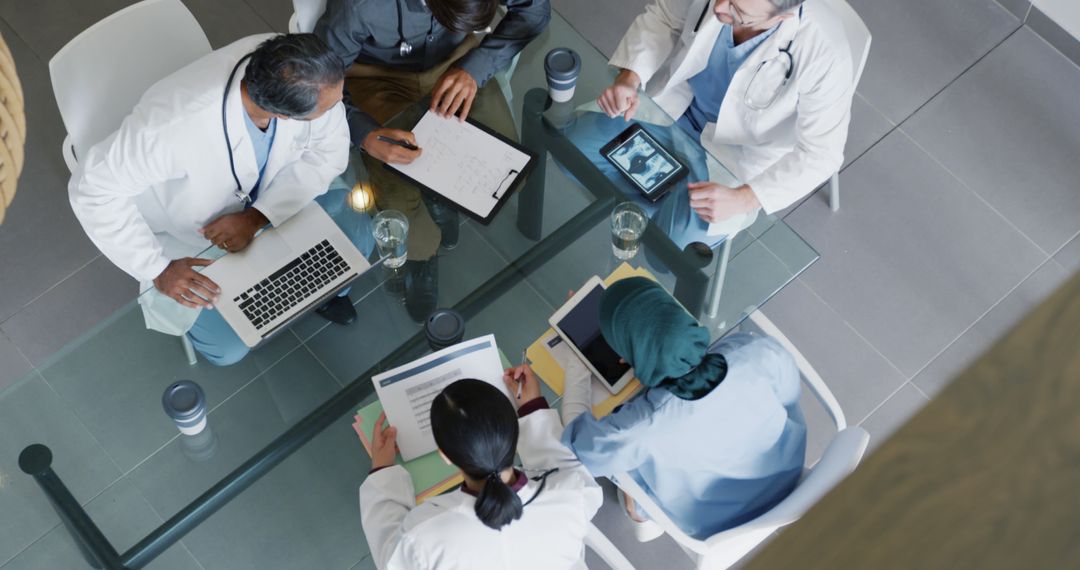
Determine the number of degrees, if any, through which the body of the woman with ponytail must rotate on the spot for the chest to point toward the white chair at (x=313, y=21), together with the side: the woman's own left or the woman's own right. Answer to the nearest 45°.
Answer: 0° — they already face it

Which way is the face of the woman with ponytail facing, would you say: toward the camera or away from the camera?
away from the camera

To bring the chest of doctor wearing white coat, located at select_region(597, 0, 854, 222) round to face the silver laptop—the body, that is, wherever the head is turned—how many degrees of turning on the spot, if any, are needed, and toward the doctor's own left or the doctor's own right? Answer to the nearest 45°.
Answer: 0° — they already face it

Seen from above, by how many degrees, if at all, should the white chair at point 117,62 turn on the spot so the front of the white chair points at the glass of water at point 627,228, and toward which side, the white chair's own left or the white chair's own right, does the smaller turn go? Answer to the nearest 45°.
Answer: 0° — it already faces it

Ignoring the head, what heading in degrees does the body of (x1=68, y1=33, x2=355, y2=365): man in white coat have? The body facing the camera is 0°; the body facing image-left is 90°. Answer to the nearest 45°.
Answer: approximately 315°

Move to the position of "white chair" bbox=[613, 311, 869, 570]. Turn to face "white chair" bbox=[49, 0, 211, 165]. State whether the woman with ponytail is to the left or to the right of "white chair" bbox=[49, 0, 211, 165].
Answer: left

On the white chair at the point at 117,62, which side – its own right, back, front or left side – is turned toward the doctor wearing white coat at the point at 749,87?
front

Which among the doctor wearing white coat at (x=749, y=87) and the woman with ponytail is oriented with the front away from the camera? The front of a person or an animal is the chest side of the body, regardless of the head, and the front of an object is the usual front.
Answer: the woman with ponytail

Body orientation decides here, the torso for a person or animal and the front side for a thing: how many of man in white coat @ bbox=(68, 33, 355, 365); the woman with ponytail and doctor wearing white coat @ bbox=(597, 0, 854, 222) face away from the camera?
1

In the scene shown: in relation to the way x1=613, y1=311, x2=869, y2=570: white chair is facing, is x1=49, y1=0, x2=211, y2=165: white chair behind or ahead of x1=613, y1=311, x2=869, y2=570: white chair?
ahead

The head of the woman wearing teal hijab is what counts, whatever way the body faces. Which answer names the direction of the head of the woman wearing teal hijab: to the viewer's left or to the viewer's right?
to the viewer's left

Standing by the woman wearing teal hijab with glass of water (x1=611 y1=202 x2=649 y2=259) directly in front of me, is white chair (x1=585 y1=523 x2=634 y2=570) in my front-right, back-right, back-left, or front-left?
back-left

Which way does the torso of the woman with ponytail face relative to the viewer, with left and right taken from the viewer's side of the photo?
facing away from the viewer

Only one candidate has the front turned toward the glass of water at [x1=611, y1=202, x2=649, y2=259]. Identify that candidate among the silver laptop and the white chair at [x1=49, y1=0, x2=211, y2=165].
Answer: the white chair

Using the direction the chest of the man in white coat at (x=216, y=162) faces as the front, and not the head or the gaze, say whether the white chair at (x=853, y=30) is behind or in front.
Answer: in front

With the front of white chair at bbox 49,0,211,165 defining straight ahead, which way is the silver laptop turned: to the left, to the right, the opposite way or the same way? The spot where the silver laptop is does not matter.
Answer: the opposite way

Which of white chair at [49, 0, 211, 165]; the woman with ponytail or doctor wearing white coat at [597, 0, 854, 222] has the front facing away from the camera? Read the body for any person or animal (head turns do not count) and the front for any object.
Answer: the woman with ponytail

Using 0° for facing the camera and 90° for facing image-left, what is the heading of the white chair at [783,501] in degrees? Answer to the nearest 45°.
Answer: approximately 135°

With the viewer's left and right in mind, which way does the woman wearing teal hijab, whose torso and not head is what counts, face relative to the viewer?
facing away from the viewer and to the left of the viewer

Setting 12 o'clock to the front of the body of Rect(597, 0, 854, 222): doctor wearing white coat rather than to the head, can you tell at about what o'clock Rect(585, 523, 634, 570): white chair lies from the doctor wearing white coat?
The white chair is roughly at 11 o'clock from the doctor wearing white coat.
